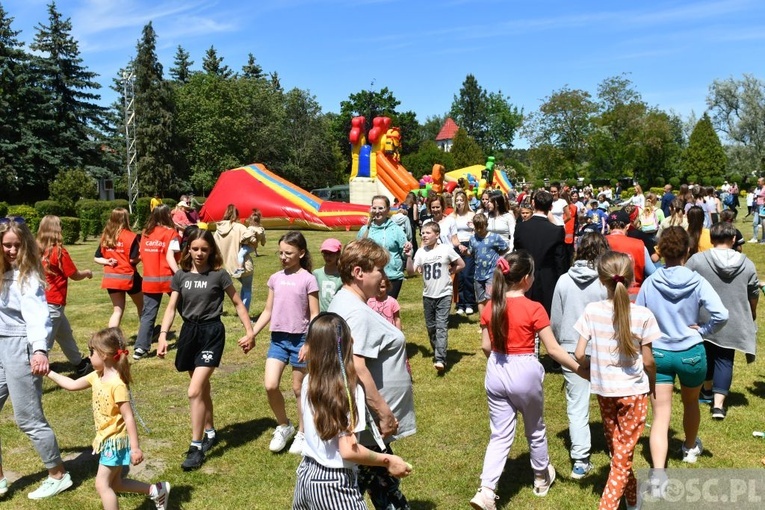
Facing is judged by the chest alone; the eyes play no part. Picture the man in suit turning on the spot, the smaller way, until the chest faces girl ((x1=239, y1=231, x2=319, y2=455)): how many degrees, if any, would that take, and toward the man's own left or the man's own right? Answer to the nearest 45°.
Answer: approximately 135° to the man's own left

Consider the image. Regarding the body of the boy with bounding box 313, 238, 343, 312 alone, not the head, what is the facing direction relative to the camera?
toward the camera

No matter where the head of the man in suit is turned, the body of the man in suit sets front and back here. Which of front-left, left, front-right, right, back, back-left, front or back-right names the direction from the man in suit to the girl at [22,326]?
back-left

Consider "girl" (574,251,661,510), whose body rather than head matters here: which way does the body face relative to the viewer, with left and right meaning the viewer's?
facing away from the viewer

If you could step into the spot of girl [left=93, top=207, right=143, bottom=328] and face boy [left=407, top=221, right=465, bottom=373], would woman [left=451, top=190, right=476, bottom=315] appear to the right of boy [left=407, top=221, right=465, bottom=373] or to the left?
left

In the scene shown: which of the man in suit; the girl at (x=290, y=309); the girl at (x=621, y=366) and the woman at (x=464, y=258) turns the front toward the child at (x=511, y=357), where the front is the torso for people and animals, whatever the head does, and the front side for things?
the woman

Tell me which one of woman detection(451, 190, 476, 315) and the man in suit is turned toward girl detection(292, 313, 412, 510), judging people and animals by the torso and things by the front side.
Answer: the woman

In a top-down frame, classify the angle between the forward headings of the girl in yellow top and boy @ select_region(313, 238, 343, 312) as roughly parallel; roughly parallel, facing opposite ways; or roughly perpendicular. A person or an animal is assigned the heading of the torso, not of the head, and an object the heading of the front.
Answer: roughly perpendicular

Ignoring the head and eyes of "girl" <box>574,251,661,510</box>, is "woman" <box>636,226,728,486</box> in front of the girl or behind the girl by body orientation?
in front

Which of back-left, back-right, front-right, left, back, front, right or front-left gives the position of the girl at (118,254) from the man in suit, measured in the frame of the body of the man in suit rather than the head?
left

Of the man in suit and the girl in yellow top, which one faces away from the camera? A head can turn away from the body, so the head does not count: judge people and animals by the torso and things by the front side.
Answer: the man in suit

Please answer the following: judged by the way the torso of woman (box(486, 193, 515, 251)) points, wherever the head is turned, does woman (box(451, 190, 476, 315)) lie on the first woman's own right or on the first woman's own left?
on the first woman's own right

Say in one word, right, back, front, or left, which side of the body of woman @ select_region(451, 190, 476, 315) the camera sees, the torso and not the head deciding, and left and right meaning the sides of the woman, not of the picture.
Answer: front

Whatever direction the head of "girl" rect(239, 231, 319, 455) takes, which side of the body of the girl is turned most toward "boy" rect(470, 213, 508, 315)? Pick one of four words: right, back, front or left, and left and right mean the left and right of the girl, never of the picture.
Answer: back

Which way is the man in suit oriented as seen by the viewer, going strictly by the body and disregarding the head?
away from the camera

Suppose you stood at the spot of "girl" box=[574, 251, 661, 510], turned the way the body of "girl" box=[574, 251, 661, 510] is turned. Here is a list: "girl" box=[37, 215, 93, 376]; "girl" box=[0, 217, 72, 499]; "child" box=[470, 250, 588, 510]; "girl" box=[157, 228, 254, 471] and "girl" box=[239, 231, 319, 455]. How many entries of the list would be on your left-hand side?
5

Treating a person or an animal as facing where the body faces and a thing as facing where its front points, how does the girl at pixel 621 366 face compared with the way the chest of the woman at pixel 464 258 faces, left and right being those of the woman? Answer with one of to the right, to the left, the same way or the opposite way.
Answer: the opposite way

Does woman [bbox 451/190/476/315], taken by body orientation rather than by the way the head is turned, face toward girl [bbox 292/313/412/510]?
yes
